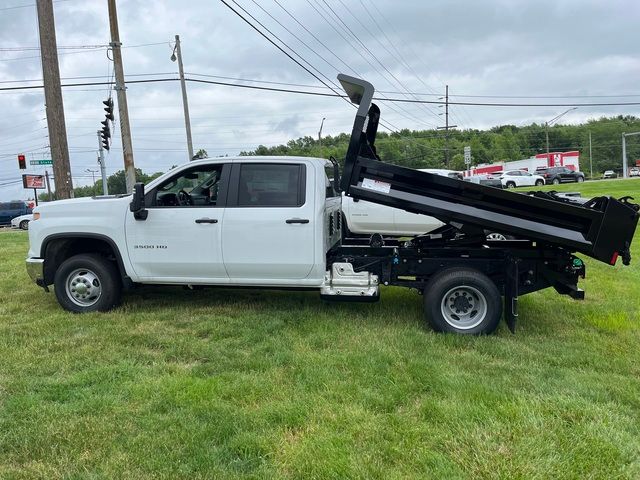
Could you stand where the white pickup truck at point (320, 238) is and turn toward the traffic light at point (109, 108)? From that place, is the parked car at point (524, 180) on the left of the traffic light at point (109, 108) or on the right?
right

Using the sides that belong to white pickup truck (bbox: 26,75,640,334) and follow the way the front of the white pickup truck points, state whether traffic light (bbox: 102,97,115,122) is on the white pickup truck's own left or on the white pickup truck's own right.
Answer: on the white pickup truck's own right

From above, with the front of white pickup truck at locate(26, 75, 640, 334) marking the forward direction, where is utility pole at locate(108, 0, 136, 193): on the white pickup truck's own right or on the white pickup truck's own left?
on the white pickup truck's own right

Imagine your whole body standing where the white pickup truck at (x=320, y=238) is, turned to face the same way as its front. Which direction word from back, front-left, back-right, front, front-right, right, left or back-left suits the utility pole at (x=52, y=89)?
front-right

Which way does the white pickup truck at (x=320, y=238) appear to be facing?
to the viewer's left

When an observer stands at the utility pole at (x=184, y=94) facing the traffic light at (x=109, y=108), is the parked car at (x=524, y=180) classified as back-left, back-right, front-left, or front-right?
back-left
